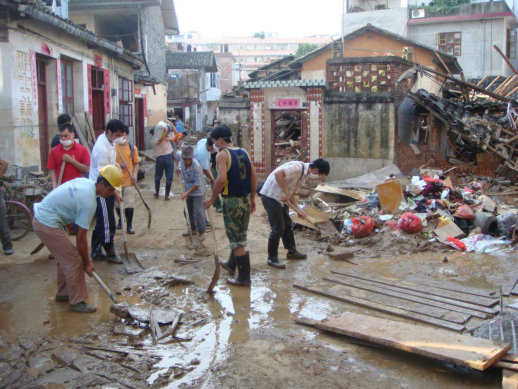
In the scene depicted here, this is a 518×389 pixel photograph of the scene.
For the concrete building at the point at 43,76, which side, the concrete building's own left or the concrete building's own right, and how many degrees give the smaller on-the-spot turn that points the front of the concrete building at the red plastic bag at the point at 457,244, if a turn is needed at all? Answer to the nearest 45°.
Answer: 0° — it already faces it

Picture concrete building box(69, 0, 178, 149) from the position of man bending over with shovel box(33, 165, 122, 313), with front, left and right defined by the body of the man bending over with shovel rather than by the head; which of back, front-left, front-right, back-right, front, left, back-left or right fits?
left

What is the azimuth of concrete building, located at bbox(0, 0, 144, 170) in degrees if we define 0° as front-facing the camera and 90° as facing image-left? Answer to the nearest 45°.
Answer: approximately 315°

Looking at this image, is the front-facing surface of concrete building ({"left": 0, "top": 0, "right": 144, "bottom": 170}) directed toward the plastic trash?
yes

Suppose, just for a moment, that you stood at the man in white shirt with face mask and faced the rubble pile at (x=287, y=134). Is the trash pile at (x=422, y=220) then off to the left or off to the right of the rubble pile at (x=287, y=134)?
right

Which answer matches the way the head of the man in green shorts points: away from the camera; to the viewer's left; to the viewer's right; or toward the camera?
to the viewer's left

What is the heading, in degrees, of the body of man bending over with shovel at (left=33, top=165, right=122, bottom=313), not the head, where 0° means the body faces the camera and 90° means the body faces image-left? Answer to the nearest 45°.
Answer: approximately 270°

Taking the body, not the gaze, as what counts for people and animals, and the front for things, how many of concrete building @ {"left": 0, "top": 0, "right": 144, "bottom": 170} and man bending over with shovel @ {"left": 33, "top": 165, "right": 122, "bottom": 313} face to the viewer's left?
0

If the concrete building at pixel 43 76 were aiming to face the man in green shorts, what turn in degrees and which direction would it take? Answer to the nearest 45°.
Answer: approximately 45° to its right

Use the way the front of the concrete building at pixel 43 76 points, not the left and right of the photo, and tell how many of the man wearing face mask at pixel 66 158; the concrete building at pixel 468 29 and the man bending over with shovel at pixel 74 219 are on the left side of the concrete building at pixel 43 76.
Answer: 1

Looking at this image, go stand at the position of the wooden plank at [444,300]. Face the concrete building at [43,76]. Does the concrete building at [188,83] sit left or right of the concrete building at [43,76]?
right

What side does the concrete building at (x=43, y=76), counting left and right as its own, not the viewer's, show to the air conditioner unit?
left

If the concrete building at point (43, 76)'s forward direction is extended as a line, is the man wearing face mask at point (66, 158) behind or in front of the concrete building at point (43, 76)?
in front

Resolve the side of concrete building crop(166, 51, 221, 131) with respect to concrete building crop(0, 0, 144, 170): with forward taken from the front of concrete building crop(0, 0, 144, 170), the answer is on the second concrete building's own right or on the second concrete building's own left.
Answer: on the second concrete building's own left

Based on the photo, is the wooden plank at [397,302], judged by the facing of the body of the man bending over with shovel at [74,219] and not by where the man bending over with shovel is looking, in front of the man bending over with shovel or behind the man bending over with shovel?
in front

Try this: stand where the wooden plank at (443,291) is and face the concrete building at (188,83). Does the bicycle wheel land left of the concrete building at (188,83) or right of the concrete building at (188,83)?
left
